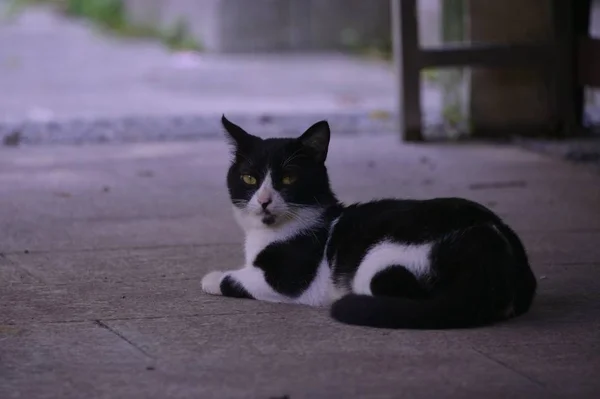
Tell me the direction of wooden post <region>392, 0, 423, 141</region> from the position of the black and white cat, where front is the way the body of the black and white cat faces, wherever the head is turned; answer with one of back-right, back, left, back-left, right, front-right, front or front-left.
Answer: right

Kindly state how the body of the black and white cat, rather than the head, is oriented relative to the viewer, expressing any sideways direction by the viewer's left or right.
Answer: facing to the left of the viewer
